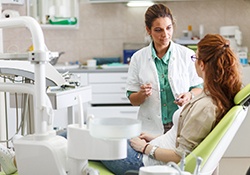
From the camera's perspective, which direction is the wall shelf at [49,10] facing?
toward the camera

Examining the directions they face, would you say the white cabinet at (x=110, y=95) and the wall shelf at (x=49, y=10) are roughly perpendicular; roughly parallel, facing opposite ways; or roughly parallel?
roughly parallel

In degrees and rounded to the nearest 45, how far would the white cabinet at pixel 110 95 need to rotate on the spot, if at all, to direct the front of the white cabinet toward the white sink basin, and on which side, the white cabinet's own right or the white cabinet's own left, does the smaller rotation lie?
0° — it already faces it

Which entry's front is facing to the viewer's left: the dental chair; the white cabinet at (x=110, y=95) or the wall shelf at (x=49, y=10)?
the dental chair

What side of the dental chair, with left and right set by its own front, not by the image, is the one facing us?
left

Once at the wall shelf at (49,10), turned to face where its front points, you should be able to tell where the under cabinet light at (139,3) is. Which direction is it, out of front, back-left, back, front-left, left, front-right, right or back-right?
left

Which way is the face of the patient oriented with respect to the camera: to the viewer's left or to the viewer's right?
to the viewer's left

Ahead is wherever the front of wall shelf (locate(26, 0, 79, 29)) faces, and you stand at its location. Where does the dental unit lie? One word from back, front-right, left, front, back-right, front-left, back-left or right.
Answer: front

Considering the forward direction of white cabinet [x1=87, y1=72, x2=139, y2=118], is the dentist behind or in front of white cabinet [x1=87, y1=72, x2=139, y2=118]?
in front

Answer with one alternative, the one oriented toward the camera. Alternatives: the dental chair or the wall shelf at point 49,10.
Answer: the wall shelf

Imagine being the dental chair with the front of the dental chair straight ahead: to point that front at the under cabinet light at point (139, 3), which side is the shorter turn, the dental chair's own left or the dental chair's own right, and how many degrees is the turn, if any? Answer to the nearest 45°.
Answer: approximately 90° to the dental chair's own right

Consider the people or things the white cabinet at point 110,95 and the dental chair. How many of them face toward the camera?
1

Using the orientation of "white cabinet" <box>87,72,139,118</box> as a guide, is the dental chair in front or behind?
in front

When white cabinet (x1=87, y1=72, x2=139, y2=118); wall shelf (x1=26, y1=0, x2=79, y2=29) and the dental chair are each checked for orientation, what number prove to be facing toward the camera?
2

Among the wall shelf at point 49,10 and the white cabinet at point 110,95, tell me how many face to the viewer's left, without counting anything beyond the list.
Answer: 0
